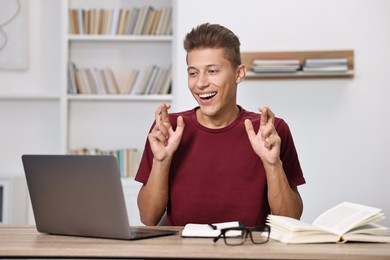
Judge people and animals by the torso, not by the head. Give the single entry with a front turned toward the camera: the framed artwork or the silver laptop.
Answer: the framed artwork

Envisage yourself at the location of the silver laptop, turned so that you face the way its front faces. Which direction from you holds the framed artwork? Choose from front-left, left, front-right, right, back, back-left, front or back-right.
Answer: front-left

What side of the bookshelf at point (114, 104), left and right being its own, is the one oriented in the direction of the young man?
front

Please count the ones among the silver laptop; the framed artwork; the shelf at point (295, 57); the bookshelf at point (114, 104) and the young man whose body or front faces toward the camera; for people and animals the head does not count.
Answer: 4

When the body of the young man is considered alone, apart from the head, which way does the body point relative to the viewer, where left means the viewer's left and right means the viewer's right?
facing the viewer

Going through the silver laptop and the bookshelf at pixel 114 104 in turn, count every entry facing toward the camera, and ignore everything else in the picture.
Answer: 1

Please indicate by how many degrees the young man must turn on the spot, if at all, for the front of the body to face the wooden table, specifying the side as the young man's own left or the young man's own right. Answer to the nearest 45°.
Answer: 0° — they already face it

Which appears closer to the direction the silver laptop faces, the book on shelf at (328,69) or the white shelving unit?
the book on shelf

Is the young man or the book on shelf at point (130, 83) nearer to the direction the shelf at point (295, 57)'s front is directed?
the young man

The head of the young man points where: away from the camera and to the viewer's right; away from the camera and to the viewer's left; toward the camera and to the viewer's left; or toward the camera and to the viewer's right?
toward the camera and to the viewer's left

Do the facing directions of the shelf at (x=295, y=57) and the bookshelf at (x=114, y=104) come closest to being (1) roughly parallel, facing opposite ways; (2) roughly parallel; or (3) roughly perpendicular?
roughly parallel

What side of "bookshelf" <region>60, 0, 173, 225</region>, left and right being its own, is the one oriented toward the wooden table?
front

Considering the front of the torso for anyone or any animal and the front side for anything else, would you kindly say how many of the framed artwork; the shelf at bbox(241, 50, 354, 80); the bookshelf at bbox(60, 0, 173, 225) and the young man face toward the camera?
4

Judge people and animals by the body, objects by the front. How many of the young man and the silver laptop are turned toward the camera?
1

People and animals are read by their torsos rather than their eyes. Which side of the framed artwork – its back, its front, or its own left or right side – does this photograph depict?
front

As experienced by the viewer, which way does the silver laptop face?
facing away from the viewer and to the right of the viewer
